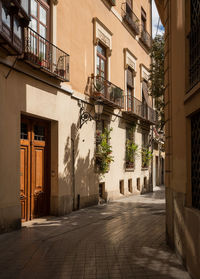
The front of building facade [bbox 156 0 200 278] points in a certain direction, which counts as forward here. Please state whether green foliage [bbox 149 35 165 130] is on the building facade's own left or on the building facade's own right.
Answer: on the building facade's own right

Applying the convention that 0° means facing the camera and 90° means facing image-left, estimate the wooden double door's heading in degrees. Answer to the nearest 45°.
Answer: approximately 315°

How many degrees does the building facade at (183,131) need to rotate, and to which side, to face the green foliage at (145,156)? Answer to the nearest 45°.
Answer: approximately 90° to its right

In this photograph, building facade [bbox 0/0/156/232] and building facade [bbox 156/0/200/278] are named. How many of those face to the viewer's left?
1

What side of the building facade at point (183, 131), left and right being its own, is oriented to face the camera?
left

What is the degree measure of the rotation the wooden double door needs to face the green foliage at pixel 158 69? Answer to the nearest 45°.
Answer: approximately 90° to its left

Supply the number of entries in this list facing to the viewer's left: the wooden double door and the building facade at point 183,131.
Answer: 1

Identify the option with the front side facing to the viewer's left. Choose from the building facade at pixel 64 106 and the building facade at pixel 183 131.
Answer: the building facade at pixel 183 131
